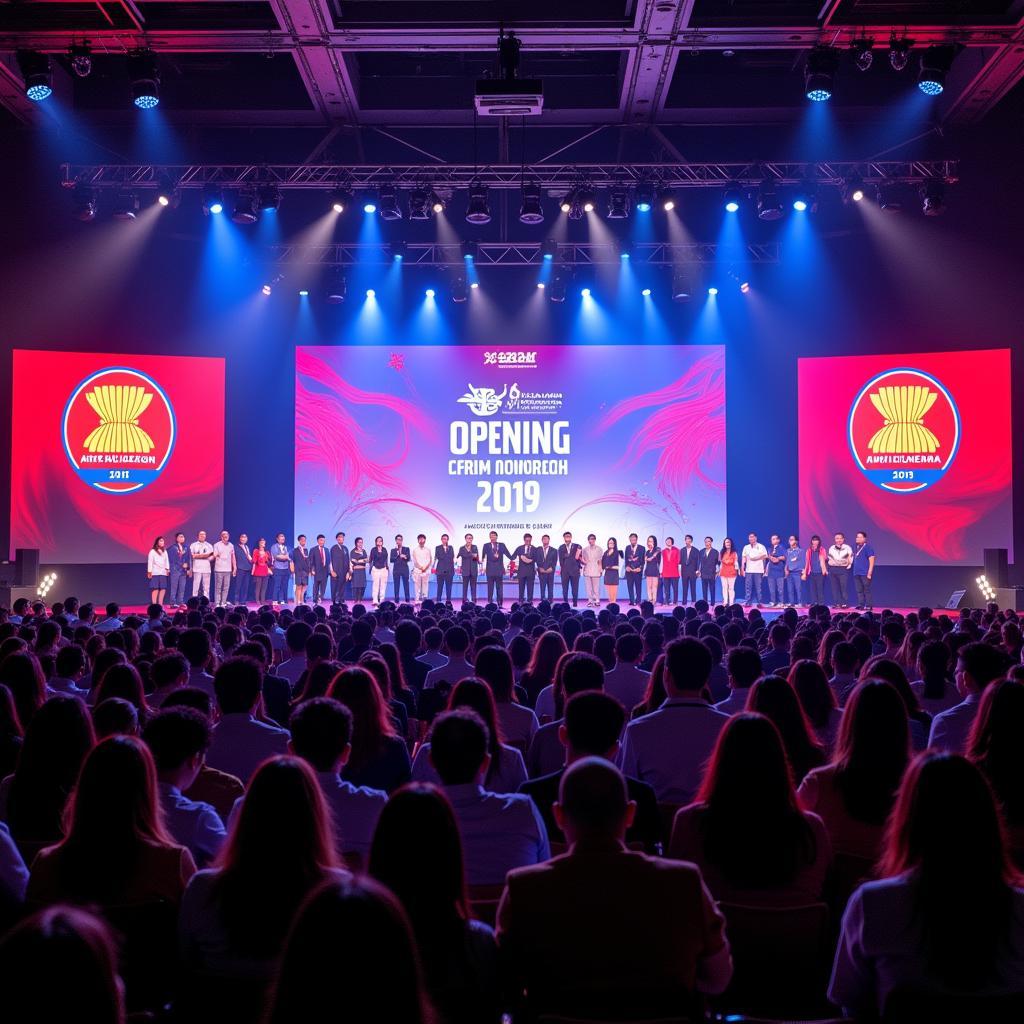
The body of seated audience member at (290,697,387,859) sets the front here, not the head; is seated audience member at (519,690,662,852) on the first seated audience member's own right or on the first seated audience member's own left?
on the first seated audience member's own right

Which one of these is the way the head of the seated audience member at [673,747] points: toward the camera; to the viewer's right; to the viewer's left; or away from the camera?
away from the camera

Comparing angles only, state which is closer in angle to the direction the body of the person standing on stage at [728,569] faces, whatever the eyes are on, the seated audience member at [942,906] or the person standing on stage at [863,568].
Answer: the seated audience member

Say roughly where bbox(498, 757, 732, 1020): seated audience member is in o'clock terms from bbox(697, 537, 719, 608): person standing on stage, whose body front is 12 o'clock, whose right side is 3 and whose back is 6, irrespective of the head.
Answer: The seated audience member is roughly at 12 o'clock from the person standing on stage.

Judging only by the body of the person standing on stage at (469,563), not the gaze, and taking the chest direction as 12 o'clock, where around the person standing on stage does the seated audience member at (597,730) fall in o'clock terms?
The seated audience member is roughly at 12 o'clock from the person standing on stage.

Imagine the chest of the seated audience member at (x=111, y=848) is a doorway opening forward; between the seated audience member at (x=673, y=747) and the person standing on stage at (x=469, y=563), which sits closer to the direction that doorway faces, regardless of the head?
the person standing on stage

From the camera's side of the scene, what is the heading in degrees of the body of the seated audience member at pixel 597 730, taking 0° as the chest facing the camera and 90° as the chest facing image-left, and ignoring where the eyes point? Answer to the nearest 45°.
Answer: approximately 180°

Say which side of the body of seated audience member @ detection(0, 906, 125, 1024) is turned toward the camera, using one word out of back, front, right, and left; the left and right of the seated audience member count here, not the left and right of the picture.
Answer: back

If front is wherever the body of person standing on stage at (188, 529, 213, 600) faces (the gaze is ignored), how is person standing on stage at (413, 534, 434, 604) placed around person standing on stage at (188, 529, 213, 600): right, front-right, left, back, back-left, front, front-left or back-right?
left

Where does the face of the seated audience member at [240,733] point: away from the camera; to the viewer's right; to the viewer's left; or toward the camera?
away from the camera

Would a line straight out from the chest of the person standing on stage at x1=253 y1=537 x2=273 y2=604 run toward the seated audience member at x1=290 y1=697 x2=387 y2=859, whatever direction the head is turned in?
yes

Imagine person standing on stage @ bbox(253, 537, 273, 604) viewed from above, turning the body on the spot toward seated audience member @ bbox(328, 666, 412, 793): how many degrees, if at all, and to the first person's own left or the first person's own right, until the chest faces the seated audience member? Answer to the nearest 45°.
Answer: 0° — they already face them

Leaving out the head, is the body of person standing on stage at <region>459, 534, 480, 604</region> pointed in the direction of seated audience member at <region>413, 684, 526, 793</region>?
yes

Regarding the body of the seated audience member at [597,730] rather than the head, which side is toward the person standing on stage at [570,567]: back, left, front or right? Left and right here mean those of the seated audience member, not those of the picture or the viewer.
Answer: front
